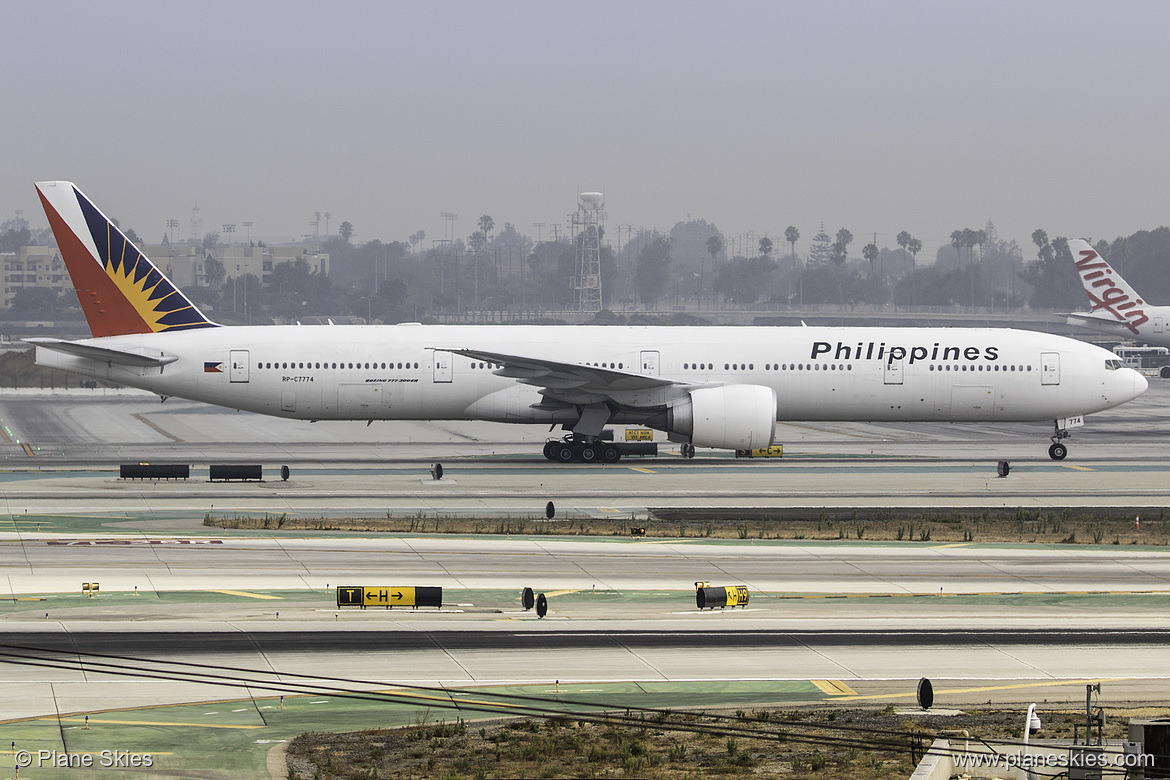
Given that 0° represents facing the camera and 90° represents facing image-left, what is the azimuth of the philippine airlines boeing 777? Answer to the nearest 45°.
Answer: approximately 270°
